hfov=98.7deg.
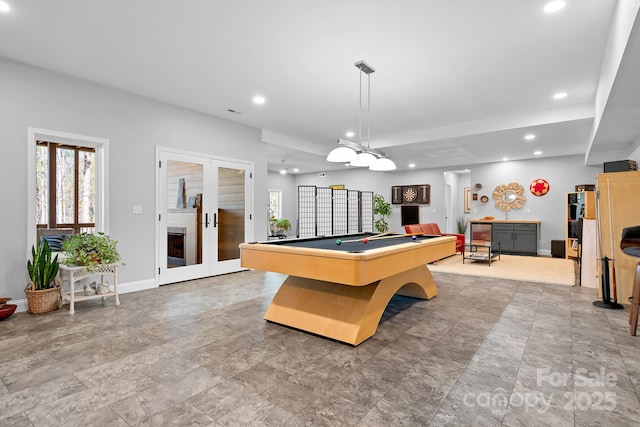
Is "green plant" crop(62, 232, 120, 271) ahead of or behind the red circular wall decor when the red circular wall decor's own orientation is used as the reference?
ahead

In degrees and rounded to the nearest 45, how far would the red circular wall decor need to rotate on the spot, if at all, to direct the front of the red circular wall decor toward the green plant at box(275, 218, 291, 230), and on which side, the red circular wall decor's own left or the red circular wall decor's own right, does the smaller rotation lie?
approximately 90° to the red circular wall decor's own right

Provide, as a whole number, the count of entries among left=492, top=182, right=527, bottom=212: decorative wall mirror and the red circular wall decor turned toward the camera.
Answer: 2

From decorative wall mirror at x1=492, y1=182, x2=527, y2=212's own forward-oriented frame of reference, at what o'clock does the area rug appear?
The area rug is roughly at 12 o'clock from the decorative wall mirror.

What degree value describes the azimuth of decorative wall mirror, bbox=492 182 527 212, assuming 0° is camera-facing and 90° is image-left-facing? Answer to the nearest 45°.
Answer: approximately 0°

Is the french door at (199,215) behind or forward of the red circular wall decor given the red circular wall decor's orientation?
forward

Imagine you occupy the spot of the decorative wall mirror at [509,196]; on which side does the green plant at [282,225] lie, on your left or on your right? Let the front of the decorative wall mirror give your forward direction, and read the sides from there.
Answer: on your right

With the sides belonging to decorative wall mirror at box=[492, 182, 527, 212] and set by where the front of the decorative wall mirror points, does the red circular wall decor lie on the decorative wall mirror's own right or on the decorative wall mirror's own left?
on the decorative wall mirror's own left

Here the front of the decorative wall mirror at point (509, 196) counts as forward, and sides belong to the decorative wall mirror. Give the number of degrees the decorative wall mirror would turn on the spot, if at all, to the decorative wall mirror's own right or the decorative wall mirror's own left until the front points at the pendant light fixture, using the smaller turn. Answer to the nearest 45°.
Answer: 0° — it already faces it

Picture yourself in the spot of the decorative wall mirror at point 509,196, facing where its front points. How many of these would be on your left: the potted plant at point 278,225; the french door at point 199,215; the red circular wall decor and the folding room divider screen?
1

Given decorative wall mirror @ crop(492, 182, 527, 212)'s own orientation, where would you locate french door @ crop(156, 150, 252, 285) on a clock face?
The french door is roughly at 1 o'clock from the decorative wall mirror.
